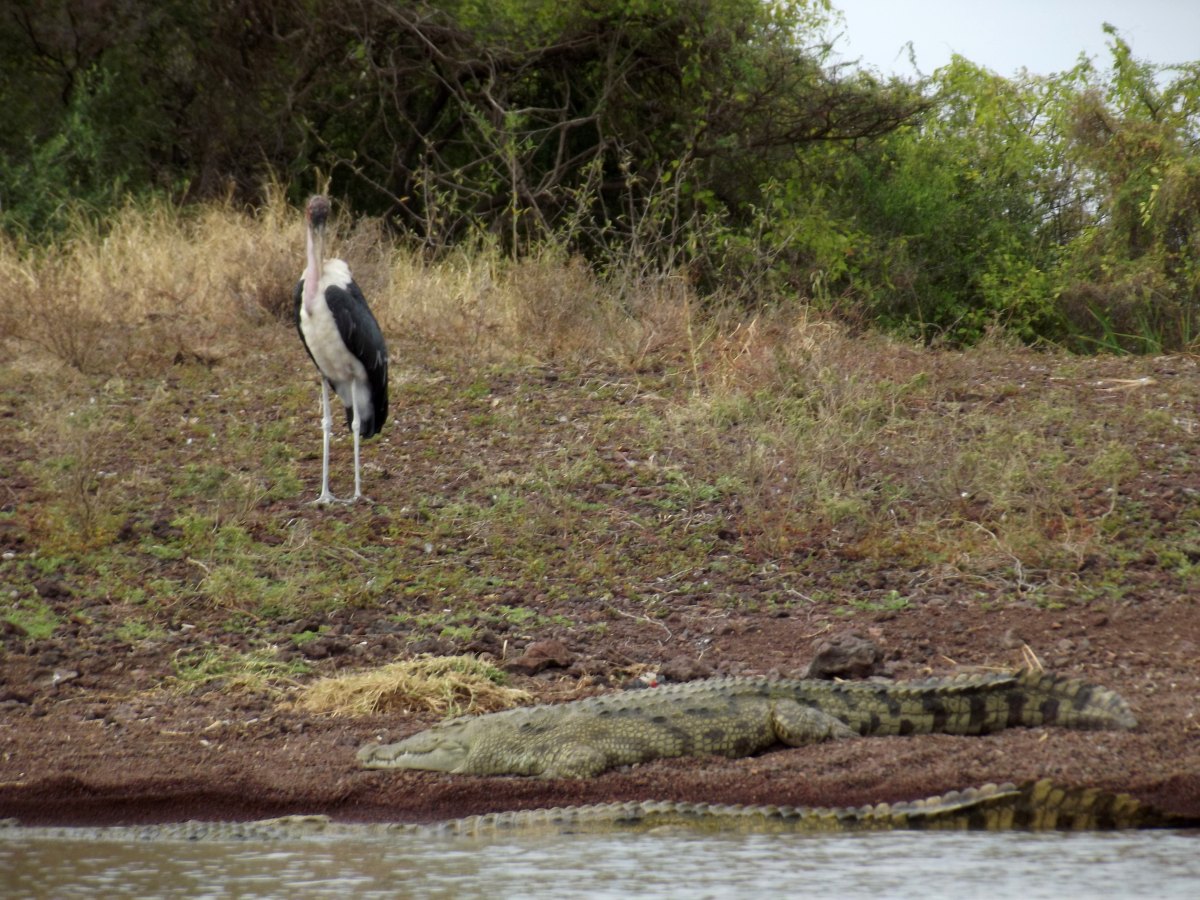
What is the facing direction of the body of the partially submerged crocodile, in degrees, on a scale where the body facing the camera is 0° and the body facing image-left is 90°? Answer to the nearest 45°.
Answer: approximately 90°

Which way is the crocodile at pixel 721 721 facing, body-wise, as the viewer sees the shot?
to the viewer's left

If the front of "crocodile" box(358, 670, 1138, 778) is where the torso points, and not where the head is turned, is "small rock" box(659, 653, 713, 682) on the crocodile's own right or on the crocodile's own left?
on the crocodile's own right

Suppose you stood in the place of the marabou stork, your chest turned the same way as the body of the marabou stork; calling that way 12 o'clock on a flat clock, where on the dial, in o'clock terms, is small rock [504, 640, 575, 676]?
The small rock is roughly at 10 o'clock from the marabou stork.

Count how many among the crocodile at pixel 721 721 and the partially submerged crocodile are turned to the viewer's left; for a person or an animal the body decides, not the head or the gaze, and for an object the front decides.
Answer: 2

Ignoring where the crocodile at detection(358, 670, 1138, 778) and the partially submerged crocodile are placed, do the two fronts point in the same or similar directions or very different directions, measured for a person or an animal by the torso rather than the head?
same or similar directions

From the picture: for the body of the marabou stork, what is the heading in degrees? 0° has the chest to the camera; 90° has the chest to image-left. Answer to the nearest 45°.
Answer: approximately 45°

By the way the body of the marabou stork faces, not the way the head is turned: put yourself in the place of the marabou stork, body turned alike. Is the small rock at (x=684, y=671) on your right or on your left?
on your left

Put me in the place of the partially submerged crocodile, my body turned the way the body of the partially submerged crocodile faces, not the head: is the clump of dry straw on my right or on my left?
on my right

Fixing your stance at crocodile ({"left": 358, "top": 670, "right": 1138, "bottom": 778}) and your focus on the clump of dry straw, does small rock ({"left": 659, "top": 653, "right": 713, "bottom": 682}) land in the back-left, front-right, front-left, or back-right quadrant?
front-right

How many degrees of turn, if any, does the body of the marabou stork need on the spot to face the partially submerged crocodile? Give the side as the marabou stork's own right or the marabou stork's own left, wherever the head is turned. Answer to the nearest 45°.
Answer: approximately 45° to the marabou stork's own left
